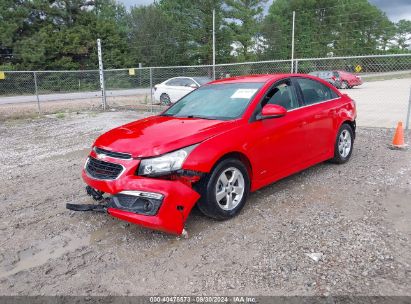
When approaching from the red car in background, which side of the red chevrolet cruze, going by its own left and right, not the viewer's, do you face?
back

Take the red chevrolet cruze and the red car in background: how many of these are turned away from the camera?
0

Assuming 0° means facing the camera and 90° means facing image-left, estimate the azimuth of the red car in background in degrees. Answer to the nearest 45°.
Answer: approximately 315°

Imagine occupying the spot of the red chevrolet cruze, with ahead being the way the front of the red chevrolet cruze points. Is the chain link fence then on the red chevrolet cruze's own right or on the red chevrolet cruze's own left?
on the red chevrolet cruze's own right

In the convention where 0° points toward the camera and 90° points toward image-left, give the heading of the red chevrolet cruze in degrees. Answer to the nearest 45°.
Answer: approximately 45°
